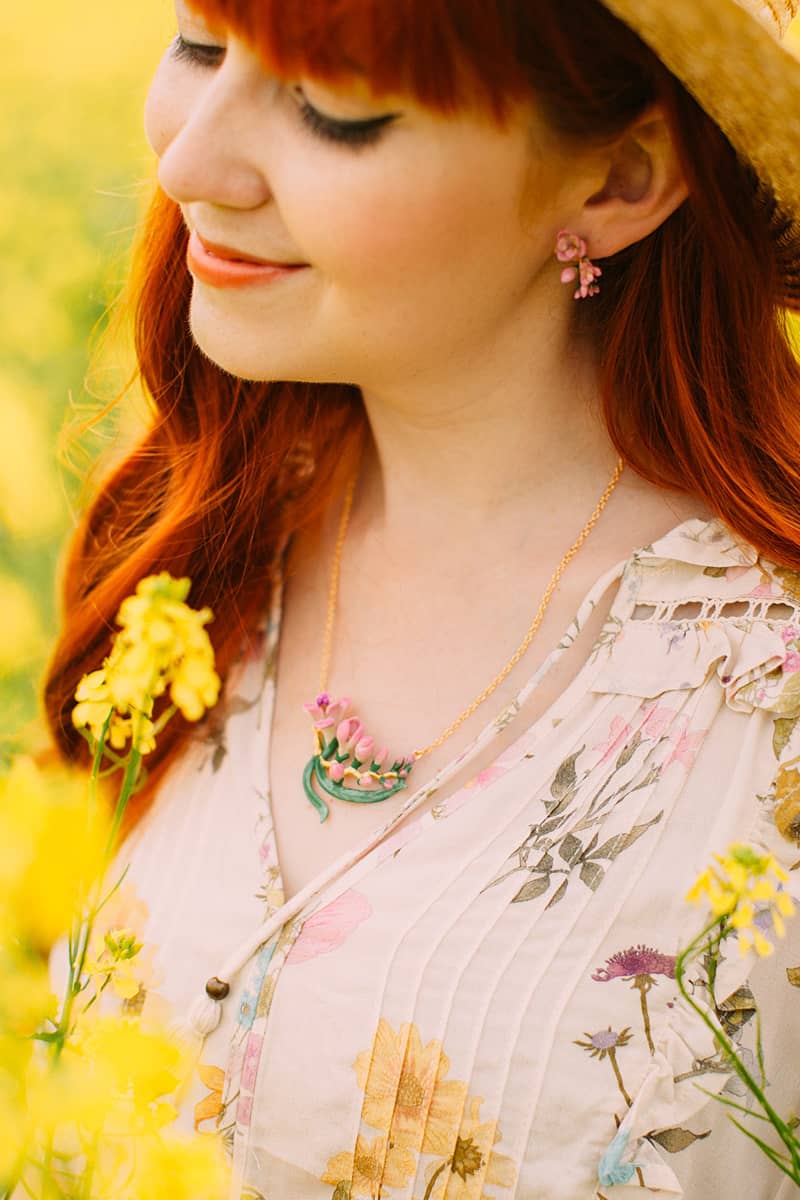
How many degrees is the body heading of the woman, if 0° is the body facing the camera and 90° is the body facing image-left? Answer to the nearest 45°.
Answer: approximately 45°

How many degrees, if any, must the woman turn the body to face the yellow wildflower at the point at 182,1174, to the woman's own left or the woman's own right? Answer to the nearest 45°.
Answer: approximately 45° to the woman's own left
